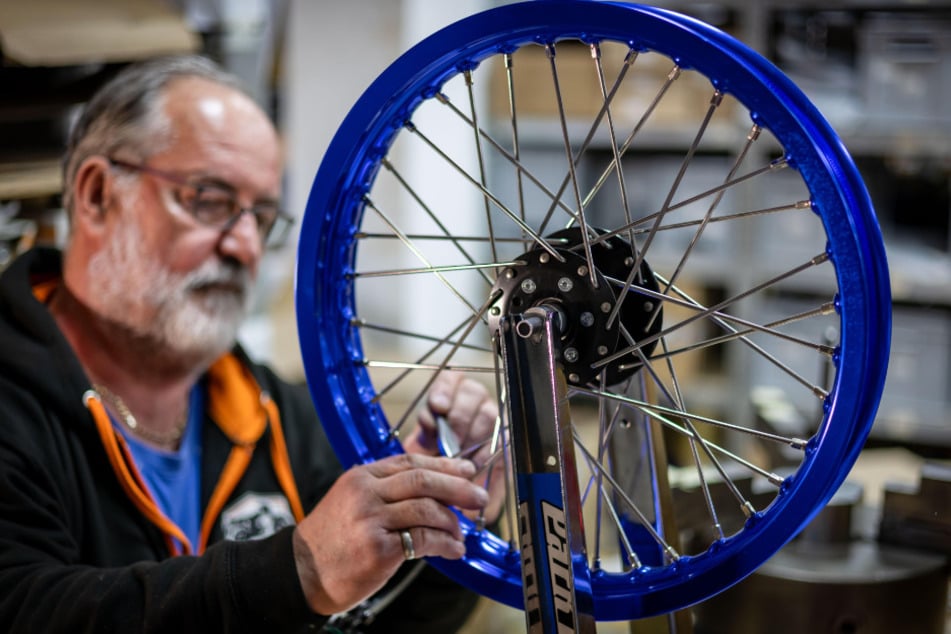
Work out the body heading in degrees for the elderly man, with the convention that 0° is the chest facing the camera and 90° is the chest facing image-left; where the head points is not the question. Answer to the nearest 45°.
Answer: approximately 315°

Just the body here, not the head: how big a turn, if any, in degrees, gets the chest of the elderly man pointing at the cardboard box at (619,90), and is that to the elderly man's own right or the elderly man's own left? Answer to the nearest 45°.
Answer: approximately 90° to the elderly man's own left
